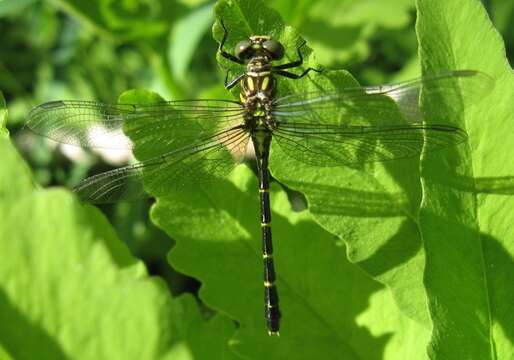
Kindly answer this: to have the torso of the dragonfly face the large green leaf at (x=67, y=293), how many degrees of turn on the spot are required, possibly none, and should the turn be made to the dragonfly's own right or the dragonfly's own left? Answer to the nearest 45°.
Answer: approximately 180°

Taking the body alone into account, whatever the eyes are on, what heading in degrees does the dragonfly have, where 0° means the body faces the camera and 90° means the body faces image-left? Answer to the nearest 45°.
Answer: approximately 180°

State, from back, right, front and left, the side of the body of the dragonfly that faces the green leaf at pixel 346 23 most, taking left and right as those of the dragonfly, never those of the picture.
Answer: front
